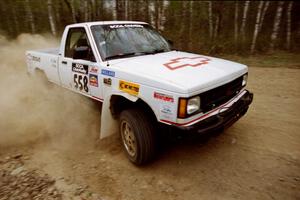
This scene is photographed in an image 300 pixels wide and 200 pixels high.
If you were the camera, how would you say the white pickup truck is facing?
facing the viewer and to the right of the viewer
